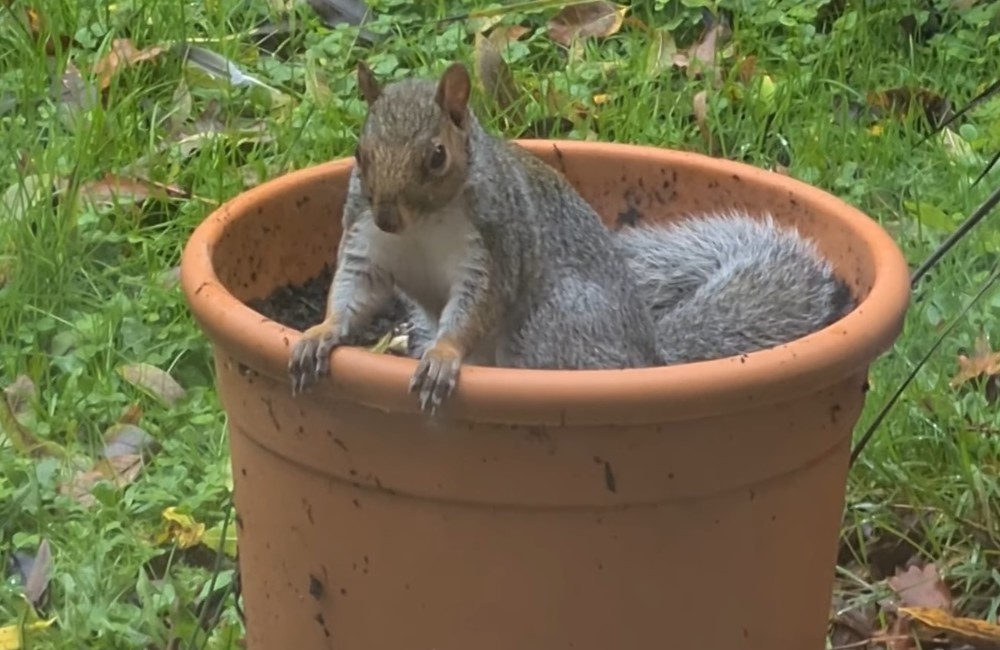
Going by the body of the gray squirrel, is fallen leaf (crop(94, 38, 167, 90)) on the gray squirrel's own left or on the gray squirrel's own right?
on the gray squirrel's own right

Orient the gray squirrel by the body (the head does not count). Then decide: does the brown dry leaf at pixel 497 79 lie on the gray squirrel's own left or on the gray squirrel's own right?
on the gray squirrel's own right

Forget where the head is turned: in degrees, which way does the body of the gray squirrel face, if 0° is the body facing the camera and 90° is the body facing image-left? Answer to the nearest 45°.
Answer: approximately 45°

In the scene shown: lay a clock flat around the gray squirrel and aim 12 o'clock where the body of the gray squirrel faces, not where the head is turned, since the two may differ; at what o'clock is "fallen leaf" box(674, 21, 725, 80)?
The fallen leaf is roughly at 5 o'clock from the gray squirrel.

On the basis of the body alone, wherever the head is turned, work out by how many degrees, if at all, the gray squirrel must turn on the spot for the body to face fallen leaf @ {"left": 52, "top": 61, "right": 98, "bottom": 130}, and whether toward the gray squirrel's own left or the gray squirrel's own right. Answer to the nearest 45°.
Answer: approximately 90° to the gray squirrel's own right

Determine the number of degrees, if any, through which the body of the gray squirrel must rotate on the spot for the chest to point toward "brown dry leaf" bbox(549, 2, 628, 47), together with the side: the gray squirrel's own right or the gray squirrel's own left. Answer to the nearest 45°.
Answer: approximately 135° to the gray squirrel's own right

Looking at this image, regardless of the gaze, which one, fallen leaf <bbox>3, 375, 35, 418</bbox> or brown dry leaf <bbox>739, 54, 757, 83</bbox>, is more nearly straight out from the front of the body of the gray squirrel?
the fallen leaf

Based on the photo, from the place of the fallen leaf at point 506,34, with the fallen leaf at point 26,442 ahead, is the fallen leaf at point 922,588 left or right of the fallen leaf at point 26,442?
left

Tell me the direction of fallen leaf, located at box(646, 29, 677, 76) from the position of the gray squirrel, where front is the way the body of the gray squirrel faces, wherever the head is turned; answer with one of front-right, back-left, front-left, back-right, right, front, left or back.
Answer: back-right
